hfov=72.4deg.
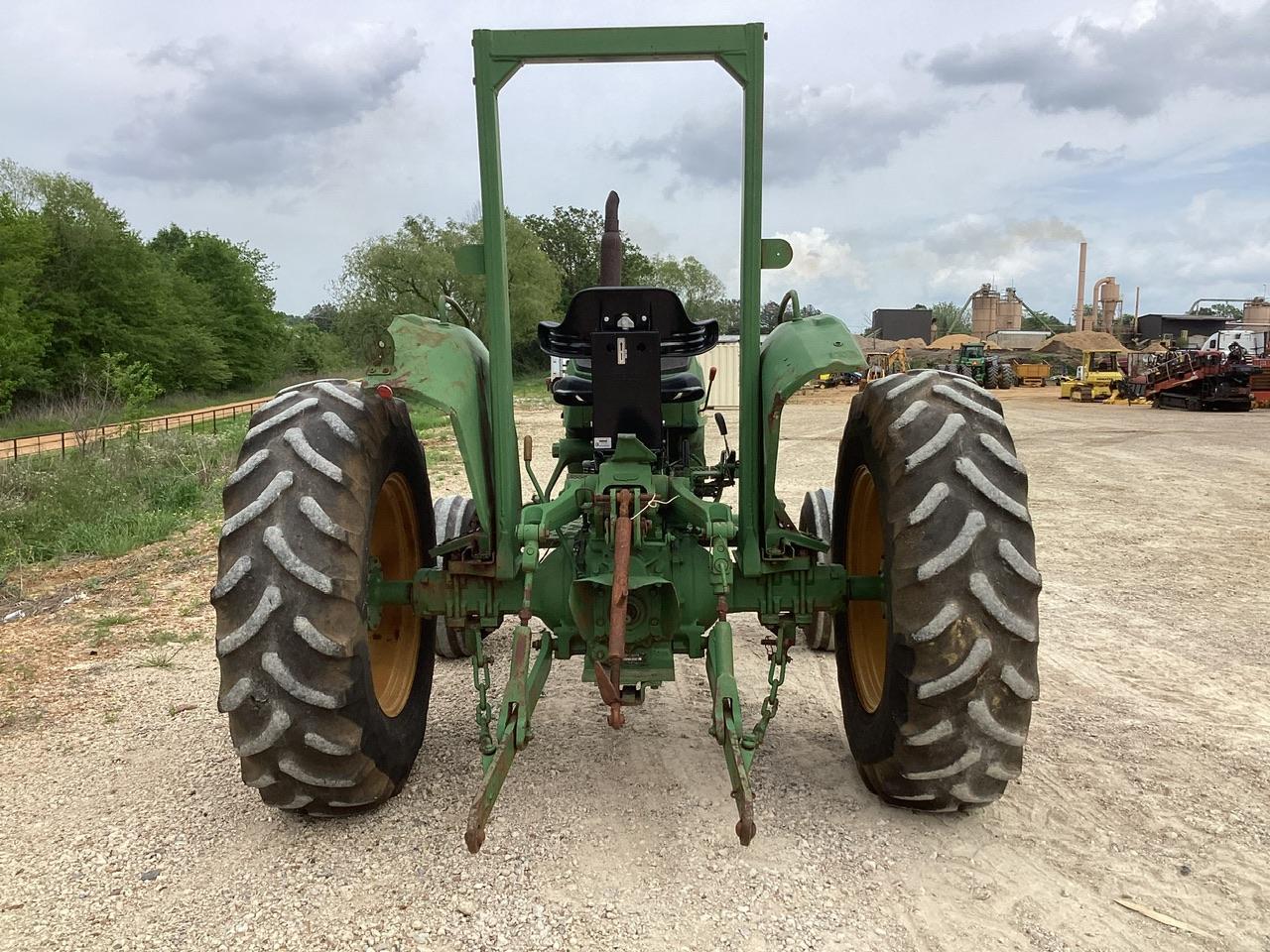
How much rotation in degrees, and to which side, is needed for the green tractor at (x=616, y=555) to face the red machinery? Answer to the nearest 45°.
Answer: approximately 45° to its right

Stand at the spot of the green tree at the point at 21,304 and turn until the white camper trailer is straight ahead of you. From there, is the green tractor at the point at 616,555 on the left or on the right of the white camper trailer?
right

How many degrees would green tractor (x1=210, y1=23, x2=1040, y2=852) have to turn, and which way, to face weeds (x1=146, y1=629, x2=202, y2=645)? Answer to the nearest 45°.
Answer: approximately 45° to its left

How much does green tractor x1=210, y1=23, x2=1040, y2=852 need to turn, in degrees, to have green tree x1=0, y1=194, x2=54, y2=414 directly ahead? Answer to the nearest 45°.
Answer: approximately 45° to its left

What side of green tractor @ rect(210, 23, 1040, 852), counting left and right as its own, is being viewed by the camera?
back

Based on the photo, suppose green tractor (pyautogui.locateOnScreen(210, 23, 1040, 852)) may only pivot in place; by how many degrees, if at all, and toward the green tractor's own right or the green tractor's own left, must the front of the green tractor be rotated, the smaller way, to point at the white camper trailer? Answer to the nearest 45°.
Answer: approximately 45° to the green tractor's own right

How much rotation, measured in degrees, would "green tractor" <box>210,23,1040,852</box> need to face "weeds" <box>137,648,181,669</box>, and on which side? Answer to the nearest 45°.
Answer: approximately 45° to its left
